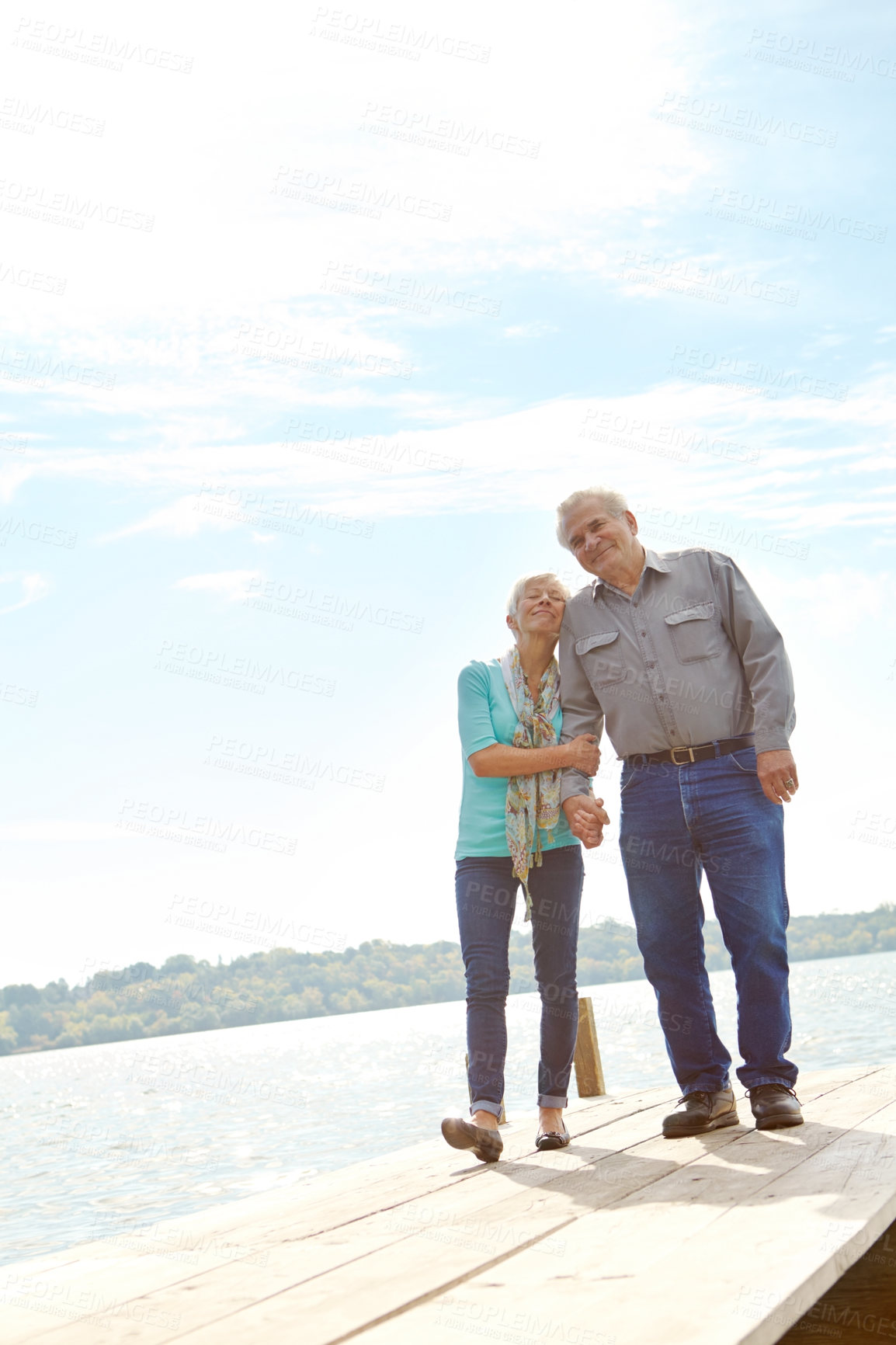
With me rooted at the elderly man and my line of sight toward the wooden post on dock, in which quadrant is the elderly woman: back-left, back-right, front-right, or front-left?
front-left

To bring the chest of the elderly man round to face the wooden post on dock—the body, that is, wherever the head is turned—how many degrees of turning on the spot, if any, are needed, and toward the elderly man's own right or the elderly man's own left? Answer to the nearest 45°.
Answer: approximately 180°

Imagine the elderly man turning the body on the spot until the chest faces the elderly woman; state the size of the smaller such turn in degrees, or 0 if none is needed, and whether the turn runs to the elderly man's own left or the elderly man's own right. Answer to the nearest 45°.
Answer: approximately 90° to the elderly man's own right

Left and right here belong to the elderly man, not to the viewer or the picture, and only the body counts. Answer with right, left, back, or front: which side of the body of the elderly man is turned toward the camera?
front
